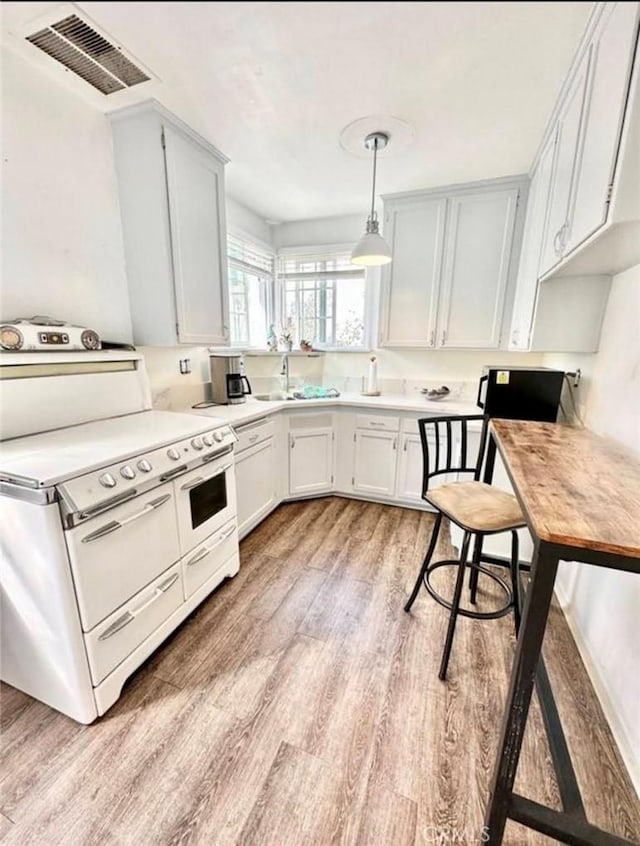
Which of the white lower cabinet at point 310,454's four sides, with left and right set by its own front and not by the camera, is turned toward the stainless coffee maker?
right

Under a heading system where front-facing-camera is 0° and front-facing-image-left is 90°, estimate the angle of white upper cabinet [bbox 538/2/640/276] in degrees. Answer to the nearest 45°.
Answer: approximately 90°

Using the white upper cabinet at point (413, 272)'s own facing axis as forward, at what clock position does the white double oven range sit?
The white double oven range is roughly at 1 o'clock from the white upper cabinet.

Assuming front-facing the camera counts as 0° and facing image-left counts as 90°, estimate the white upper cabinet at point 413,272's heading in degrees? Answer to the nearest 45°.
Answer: approximately 0°

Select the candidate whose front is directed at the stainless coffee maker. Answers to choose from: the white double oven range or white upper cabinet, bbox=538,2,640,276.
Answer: the white upper cabinet

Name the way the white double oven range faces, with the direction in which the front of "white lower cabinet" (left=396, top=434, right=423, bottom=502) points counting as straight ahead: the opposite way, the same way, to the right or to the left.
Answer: to the left

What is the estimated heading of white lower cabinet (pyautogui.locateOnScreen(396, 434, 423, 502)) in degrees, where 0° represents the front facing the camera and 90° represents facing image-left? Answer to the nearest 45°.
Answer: approximately 0°
